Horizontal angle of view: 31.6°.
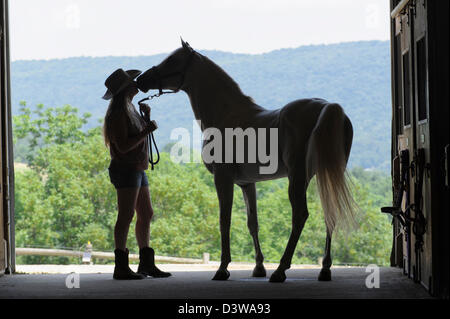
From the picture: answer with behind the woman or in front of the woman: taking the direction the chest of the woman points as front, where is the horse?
in front

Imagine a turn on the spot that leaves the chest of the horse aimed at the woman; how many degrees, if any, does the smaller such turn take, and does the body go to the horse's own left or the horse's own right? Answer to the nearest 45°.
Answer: approximately 45° to the horse's own left

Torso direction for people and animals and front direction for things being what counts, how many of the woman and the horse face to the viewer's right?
1

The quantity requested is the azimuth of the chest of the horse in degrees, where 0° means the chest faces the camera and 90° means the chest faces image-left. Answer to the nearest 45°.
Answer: approximately 135°

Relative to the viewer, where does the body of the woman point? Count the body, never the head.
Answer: to the viewer's right

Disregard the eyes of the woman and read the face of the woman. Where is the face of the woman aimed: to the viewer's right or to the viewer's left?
to the viewer's right
